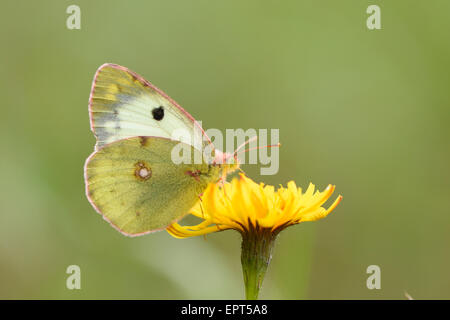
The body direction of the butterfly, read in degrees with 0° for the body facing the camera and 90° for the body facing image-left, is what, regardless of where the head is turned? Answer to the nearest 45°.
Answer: approximately 270°
